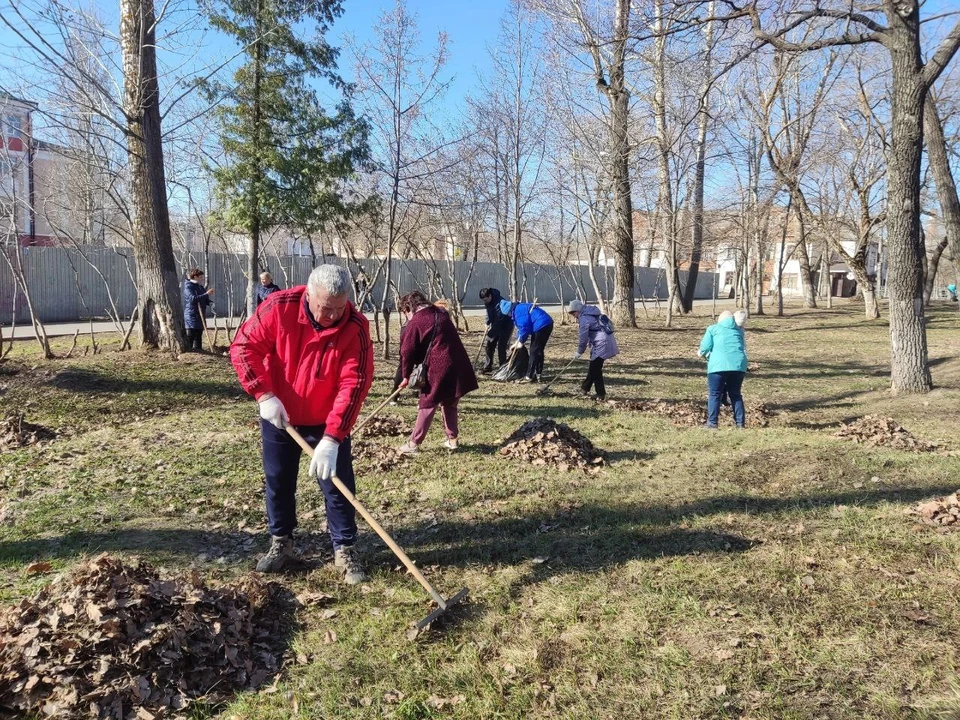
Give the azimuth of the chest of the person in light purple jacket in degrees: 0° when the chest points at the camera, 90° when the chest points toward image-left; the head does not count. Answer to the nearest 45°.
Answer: approximately 90°

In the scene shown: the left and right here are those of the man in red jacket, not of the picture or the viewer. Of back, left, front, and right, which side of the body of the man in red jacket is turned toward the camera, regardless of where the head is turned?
front

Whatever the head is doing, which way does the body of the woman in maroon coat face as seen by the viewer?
to the viewer's left

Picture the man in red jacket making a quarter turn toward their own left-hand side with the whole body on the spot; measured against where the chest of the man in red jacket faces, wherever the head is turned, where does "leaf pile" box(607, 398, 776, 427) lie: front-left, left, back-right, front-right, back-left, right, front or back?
front-left

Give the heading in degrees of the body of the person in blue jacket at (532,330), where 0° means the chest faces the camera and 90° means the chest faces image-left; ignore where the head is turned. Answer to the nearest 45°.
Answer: approximately 90°

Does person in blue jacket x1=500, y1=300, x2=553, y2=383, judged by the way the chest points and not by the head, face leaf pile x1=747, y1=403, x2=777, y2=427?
no

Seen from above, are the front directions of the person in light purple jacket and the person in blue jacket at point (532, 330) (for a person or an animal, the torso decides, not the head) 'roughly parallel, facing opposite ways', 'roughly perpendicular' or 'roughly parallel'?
roughly parallel

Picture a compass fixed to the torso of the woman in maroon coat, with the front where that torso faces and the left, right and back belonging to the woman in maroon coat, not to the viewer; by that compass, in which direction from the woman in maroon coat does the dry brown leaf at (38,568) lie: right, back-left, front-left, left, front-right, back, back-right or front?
front-left

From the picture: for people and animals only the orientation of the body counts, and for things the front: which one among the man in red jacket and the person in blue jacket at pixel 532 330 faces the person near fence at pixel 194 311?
the person in blue jacket

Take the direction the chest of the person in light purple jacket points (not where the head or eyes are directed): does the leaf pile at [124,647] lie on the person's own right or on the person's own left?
on the person's own left

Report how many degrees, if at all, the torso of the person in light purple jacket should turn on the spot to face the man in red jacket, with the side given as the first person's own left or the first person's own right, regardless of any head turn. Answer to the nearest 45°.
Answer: approximately 90° to the first person's own left

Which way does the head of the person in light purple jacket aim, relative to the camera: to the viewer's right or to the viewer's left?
to the viewer's left

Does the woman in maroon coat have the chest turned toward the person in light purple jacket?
no

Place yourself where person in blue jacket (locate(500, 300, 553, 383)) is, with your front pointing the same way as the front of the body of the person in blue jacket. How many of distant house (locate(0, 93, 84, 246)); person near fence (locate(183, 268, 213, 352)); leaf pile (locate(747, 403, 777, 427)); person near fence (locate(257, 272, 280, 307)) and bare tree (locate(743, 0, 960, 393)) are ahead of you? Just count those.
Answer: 3

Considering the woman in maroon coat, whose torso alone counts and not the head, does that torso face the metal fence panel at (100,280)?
no

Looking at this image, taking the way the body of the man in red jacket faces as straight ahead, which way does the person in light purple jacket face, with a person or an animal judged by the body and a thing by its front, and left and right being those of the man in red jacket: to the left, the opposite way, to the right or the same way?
to the right

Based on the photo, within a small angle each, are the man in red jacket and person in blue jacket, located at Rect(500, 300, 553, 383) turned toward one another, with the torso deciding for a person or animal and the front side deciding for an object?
no
